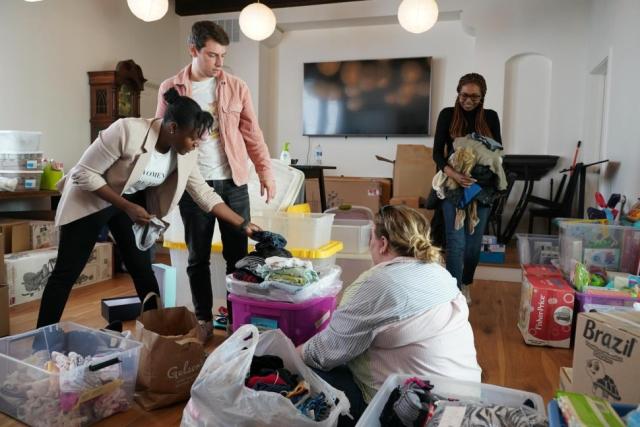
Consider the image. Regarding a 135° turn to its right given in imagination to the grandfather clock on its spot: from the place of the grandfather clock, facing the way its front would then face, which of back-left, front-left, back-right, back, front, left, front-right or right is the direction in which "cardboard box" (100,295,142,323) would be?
left

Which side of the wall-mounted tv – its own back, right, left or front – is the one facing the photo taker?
front

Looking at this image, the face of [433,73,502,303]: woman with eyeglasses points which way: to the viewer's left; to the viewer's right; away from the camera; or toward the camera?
toward the camera

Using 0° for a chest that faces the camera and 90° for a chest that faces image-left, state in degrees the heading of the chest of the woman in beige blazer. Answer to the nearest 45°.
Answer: approximately 315°

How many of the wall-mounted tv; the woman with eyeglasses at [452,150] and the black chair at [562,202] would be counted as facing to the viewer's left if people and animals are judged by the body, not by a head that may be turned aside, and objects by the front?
1

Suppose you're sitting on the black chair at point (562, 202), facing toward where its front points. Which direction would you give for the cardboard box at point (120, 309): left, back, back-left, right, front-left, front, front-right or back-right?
front-left

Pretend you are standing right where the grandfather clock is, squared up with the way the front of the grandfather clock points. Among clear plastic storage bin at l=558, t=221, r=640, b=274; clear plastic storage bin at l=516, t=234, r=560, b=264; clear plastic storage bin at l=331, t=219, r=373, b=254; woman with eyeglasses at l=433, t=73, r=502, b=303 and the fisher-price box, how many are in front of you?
5

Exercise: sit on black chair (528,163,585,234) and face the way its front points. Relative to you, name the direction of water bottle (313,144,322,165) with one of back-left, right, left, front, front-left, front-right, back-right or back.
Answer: front

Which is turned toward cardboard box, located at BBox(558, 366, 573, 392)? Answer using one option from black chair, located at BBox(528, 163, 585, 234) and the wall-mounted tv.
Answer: the wall-mounted tv

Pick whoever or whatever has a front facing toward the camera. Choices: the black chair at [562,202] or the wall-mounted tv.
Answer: the wall-mounted tv

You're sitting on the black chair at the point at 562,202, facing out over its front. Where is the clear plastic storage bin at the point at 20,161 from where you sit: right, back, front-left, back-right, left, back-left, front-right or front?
front-left

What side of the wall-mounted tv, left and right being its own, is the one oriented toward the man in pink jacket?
front

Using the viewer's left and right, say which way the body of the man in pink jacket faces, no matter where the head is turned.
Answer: facing the viewer

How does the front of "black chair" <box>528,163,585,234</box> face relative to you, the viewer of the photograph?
facing to the left of the viewer

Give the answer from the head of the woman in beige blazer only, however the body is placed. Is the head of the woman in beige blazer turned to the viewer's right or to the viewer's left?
to the viewer's right

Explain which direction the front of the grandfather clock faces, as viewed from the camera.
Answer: facing the viewer and to the right of the viewer

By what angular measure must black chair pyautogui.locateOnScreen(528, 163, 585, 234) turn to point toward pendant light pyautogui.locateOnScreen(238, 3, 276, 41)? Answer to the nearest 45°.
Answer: approximately 45° to its left

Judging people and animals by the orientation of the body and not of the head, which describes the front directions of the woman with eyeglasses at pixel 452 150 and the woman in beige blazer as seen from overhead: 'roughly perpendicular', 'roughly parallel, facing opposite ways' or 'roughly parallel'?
roughly perpendicular
